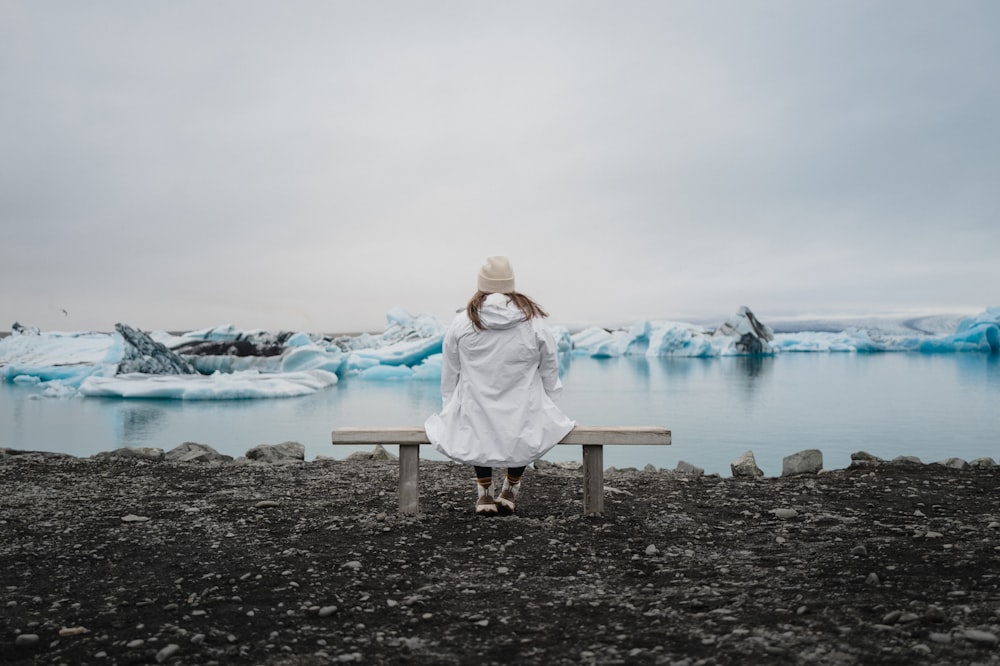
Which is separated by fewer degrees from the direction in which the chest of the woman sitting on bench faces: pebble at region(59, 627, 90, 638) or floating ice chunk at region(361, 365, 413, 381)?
the floating ice chunk

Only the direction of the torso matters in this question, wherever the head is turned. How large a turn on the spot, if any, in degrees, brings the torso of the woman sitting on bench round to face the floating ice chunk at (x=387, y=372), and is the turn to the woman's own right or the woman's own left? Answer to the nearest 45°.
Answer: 0° — they already face it

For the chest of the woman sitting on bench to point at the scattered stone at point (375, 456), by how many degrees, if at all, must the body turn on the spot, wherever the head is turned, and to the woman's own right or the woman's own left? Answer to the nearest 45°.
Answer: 0° — they already face it

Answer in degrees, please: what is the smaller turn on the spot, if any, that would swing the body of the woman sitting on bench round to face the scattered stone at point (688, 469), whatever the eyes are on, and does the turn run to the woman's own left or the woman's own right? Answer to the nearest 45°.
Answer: approximately 45° to the woman's own right

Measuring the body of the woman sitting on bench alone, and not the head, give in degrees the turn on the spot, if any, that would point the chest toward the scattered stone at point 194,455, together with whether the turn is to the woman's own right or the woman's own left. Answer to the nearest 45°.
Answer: approximately 45° to the woman's own left

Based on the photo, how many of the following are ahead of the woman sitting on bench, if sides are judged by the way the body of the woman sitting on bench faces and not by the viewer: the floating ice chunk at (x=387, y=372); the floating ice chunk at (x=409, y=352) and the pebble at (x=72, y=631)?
2

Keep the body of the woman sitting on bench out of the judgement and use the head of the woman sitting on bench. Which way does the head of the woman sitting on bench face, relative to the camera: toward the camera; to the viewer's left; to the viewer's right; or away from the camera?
away from the camera

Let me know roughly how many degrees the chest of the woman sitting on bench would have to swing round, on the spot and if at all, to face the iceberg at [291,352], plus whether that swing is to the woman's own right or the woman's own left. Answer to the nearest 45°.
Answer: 0° — they already face it

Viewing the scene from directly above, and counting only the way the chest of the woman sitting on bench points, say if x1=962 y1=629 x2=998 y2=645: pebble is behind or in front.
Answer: behind

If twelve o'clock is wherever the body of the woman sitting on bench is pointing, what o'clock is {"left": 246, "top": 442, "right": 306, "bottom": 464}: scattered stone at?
The scattered stone is roughly at 11 o'clock from the woman sitting on bench.

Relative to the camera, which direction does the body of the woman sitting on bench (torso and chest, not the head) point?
away from the camera

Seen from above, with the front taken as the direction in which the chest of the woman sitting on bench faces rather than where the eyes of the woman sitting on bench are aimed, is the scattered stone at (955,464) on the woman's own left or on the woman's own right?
on the woman's own right

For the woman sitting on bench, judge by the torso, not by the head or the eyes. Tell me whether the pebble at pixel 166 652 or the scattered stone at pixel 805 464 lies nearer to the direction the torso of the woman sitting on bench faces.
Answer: the scattered stone
